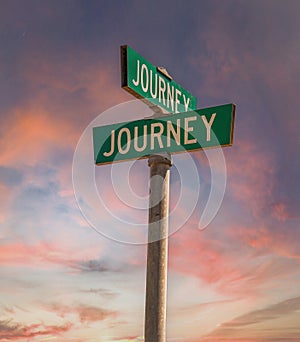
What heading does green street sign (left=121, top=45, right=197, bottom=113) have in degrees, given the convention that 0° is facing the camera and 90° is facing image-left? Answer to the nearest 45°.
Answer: approximately 315°
